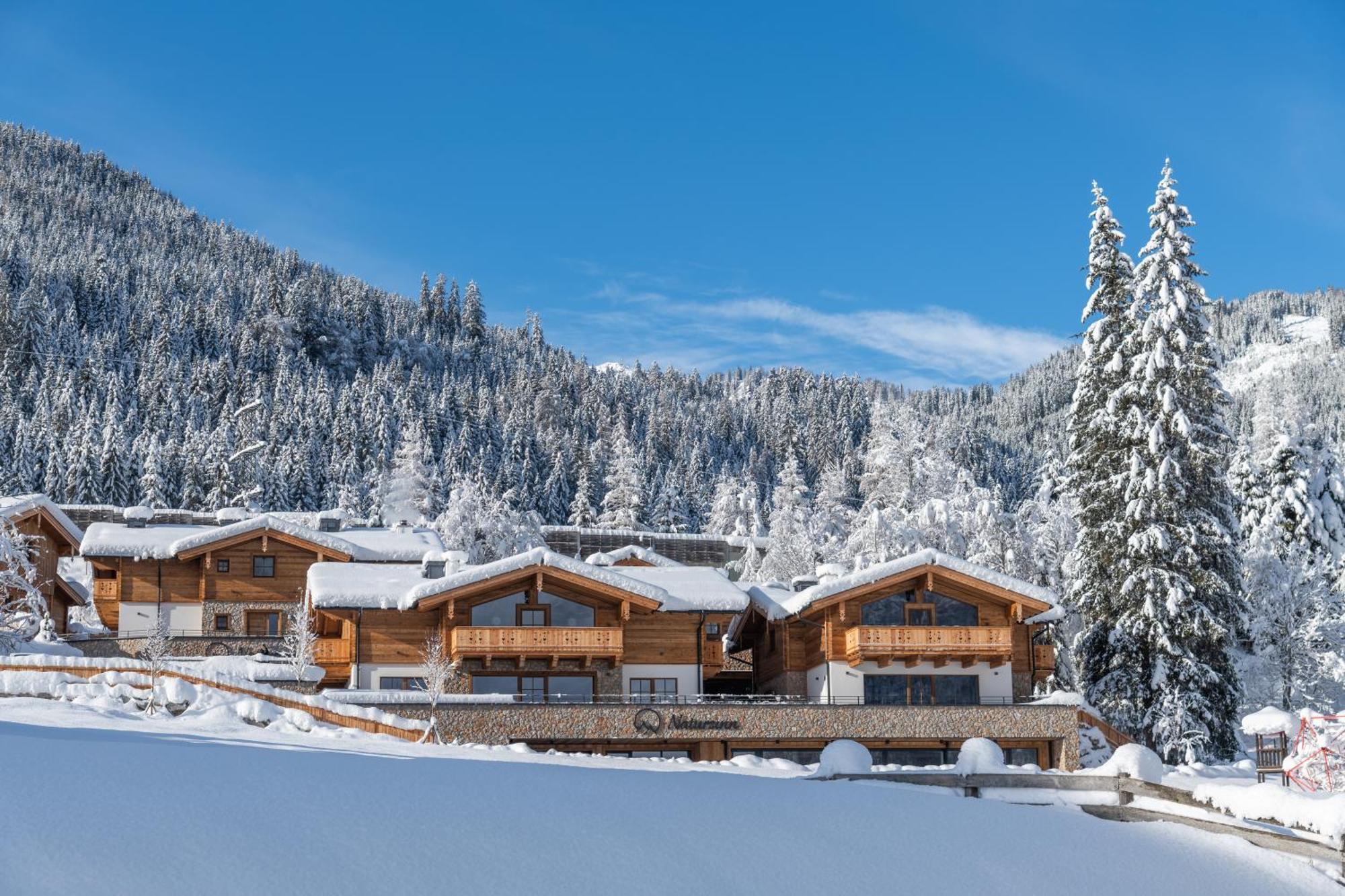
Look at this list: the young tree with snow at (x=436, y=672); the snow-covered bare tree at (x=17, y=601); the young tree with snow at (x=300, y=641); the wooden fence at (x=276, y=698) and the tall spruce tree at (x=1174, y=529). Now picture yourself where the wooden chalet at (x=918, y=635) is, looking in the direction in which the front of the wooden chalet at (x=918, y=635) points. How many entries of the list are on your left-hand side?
1

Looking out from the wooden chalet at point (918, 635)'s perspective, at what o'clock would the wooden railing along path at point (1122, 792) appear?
The wooden railing along path is roughly at 12 o'clock from the wooden chalet.

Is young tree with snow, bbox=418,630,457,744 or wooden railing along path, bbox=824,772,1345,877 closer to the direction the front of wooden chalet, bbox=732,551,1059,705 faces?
the wooden railing along path

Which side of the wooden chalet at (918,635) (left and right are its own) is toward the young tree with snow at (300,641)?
right

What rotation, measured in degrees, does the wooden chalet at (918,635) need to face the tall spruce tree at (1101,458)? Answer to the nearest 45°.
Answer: approximately 135° to its left

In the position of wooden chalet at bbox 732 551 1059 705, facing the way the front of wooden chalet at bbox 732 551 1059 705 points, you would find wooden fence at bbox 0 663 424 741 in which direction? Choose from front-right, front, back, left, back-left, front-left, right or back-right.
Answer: front-right

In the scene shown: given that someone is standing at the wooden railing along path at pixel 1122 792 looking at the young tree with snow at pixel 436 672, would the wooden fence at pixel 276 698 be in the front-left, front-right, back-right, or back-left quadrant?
front-left

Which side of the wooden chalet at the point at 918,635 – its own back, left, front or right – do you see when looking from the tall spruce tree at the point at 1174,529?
left

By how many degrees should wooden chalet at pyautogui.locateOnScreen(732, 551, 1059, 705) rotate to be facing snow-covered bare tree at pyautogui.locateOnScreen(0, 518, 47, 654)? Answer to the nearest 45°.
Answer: approximately 90° to its right

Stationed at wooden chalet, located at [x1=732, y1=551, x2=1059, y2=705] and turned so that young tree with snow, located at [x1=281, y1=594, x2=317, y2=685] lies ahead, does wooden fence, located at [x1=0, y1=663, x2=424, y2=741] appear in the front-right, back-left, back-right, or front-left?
front-left

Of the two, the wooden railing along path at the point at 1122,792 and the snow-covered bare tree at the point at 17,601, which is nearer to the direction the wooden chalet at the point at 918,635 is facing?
the wooden railing along path

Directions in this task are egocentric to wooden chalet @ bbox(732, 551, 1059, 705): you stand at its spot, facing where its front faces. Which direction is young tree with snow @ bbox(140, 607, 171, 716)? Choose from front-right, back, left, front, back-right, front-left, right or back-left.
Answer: right

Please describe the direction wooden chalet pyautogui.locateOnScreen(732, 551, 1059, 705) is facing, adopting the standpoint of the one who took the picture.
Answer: facing the viewer

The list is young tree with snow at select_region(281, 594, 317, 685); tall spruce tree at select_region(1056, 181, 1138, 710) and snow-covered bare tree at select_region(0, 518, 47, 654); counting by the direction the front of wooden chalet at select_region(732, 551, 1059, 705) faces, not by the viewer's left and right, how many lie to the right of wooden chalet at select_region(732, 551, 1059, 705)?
2
